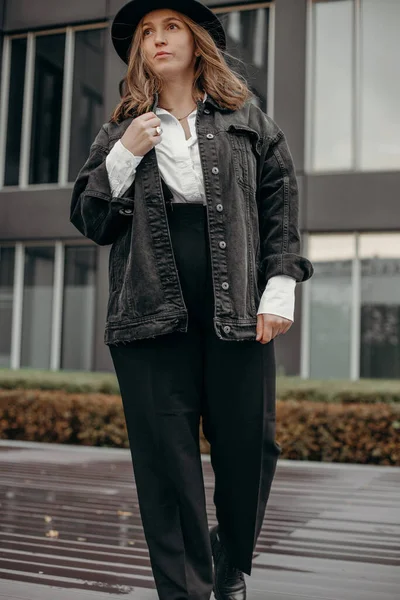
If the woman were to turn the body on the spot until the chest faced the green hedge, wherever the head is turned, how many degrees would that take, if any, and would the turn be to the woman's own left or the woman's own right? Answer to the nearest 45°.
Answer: approximately 180°

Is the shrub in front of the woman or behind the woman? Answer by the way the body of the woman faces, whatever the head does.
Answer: behind

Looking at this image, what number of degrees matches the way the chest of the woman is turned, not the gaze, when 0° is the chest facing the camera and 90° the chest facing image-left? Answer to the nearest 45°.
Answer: approximately 0°
